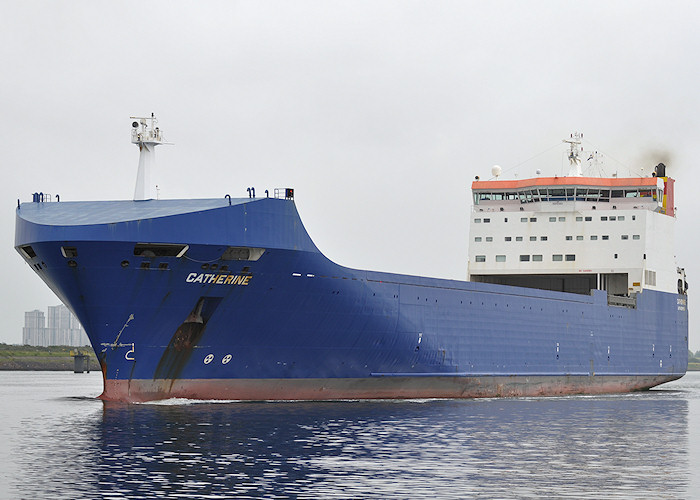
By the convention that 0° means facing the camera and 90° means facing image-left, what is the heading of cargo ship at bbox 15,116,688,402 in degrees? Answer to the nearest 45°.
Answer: approximately 45°
